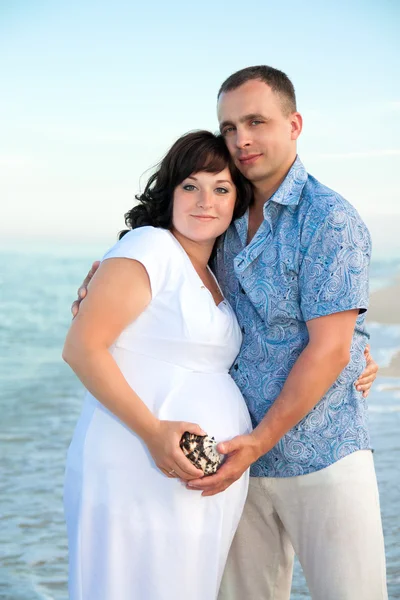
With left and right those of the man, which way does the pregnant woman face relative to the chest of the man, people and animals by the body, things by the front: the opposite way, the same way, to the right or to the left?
to the left

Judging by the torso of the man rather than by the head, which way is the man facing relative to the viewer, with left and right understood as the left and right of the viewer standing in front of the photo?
facing the viewer and to the left of the viewer

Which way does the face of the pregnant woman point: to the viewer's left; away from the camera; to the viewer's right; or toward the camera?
toward the camera

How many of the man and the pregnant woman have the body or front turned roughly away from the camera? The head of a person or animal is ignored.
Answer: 0
